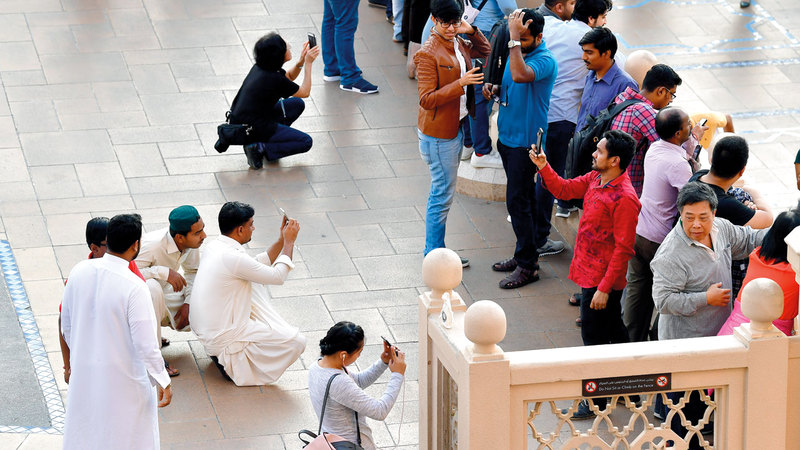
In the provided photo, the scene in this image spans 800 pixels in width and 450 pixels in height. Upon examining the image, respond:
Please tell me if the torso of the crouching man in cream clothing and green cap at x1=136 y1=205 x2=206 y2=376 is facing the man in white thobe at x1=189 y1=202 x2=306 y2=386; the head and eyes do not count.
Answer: yes

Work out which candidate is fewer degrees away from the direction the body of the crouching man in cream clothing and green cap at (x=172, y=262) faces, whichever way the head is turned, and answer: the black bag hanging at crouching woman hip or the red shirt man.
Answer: the red shirt man

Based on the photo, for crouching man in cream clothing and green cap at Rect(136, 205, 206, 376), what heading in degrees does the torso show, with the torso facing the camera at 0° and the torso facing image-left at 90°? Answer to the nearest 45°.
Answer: approximately 315°

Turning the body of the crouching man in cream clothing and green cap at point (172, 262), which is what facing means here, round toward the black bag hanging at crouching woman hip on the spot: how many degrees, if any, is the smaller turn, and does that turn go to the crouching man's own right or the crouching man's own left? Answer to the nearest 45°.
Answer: approximately 135° to the crouching man's own left

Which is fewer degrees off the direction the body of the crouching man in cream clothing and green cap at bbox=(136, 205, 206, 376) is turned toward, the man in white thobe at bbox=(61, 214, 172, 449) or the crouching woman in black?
the man in white thobe

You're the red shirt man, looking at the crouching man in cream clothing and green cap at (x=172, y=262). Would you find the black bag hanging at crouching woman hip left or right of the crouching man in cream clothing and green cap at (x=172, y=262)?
right

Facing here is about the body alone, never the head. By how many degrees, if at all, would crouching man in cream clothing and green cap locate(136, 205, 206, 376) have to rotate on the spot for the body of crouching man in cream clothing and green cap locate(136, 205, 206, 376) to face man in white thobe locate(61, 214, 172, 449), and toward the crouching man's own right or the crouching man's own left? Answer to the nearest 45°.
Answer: approximately 45° to the crouching man's own right

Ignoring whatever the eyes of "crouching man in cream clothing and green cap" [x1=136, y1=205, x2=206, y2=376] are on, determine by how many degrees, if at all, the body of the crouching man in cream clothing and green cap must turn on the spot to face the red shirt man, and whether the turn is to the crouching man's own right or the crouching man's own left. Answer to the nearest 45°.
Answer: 0° — they already face them

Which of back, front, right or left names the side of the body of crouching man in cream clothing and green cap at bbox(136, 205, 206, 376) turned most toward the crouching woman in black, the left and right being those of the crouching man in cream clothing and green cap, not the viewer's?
left

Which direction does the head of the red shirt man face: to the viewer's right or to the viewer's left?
to the viewer's left
